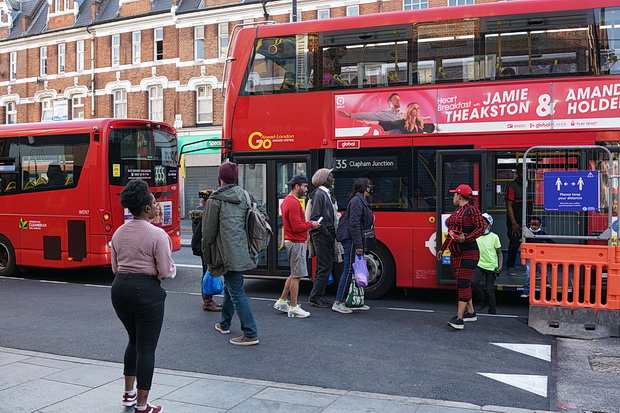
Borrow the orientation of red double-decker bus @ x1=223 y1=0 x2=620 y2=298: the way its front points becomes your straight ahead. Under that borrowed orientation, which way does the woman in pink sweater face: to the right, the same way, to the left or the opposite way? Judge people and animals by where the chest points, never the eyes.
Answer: to the right

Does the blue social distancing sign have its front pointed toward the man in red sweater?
no

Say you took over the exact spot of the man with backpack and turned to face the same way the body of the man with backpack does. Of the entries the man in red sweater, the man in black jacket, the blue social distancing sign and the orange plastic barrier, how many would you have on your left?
0

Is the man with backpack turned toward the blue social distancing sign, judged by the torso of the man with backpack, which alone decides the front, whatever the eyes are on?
no

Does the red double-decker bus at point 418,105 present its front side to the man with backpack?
no

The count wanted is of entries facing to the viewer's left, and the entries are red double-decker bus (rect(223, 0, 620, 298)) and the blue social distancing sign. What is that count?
1

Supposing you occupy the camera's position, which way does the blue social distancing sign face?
facing the viewer

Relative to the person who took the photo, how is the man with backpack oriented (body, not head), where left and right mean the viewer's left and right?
facing away from the viewer and to the left of the viewer

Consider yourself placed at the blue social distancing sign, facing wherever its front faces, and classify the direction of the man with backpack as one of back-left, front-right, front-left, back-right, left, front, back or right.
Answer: front-right

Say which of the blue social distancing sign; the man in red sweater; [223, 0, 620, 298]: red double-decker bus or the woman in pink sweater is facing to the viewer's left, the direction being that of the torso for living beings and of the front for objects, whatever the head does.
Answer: the red double-decker bus

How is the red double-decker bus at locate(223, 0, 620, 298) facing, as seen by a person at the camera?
facing to the left of the viewer

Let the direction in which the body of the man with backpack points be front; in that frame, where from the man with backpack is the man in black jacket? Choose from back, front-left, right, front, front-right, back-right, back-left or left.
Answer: right
